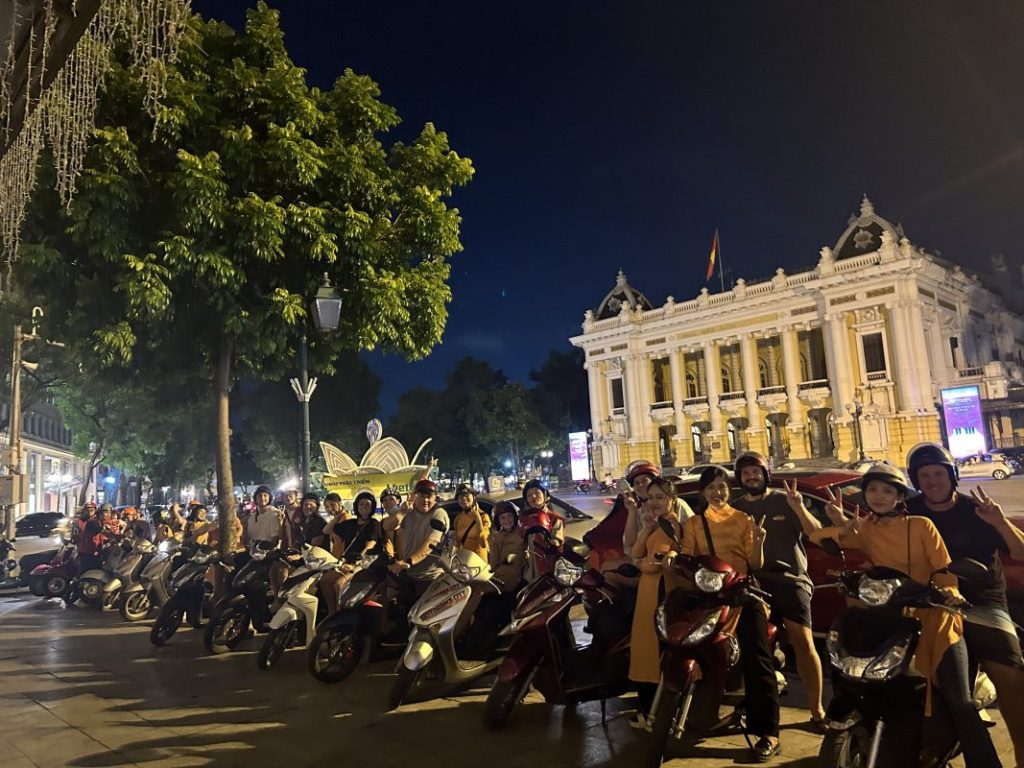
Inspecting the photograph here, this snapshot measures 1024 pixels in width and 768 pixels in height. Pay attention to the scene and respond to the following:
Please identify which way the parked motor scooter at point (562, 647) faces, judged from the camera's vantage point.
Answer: facing the viewer and to the left of the viewer

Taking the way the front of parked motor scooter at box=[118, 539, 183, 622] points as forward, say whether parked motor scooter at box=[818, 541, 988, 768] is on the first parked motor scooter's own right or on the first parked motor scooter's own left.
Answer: on the first parked motor scooter's own left

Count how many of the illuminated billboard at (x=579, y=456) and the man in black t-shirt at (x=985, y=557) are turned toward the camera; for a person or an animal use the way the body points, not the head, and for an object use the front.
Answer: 2

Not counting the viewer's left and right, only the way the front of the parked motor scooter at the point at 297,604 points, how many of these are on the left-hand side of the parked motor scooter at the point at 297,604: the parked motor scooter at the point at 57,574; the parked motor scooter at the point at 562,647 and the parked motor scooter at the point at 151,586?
1

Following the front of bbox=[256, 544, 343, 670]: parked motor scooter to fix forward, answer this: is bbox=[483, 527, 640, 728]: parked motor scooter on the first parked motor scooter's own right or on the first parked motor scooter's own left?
on the first parked motor scooter's own left

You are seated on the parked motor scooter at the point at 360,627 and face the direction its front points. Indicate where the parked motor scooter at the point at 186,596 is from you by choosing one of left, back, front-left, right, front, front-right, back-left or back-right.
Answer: right

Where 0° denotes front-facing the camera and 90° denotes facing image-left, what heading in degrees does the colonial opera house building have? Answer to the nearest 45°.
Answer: approximately 45°

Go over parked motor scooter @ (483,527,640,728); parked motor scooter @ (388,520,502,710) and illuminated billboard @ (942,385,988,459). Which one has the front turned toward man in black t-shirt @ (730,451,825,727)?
the illuminated billboard

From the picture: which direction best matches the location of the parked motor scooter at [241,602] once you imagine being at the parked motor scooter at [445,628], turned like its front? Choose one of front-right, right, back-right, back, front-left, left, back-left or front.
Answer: right

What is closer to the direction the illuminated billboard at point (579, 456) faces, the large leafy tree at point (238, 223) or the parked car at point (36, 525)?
the large leafy tree

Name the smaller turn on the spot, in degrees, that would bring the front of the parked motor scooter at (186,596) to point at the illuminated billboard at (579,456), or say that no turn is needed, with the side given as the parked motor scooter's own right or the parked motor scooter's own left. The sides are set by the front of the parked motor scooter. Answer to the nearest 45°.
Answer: approximately 180°

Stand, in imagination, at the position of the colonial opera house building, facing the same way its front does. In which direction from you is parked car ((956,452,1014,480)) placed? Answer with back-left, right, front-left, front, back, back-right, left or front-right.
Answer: front-left

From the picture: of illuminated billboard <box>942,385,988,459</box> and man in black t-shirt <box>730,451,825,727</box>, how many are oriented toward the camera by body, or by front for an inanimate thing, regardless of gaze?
2

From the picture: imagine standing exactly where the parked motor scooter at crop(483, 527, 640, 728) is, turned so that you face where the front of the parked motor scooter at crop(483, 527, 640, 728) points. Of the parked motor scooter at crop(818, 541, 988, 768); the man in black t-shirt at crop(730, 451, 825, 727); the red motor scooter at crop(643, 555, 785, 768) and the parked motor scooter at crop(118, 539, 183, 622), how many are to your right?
1

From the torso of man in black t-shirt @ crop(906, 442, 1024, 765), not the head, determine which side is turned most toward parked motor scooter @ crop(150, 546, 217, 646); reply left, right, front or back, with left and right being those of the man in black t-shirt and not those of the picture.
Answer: right
